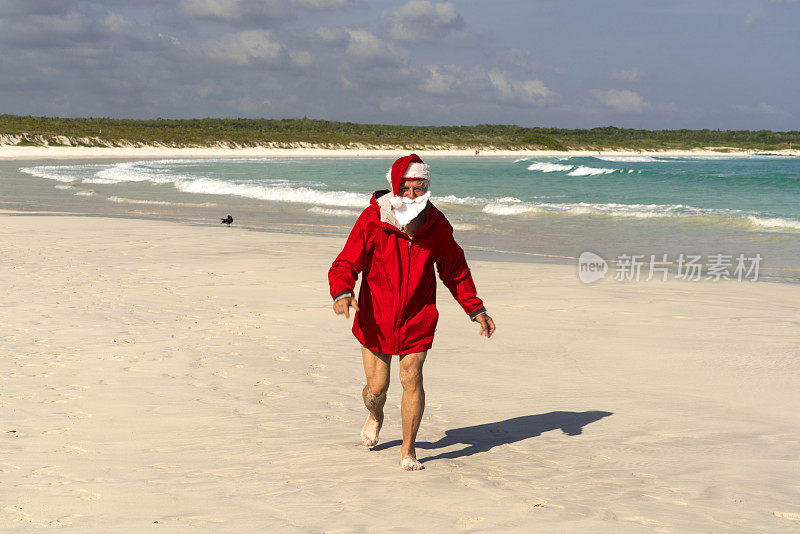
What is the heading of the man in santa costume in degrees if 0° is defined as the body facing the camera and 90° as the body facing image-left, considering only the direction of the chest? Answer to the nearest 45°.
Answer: approximately 0°
